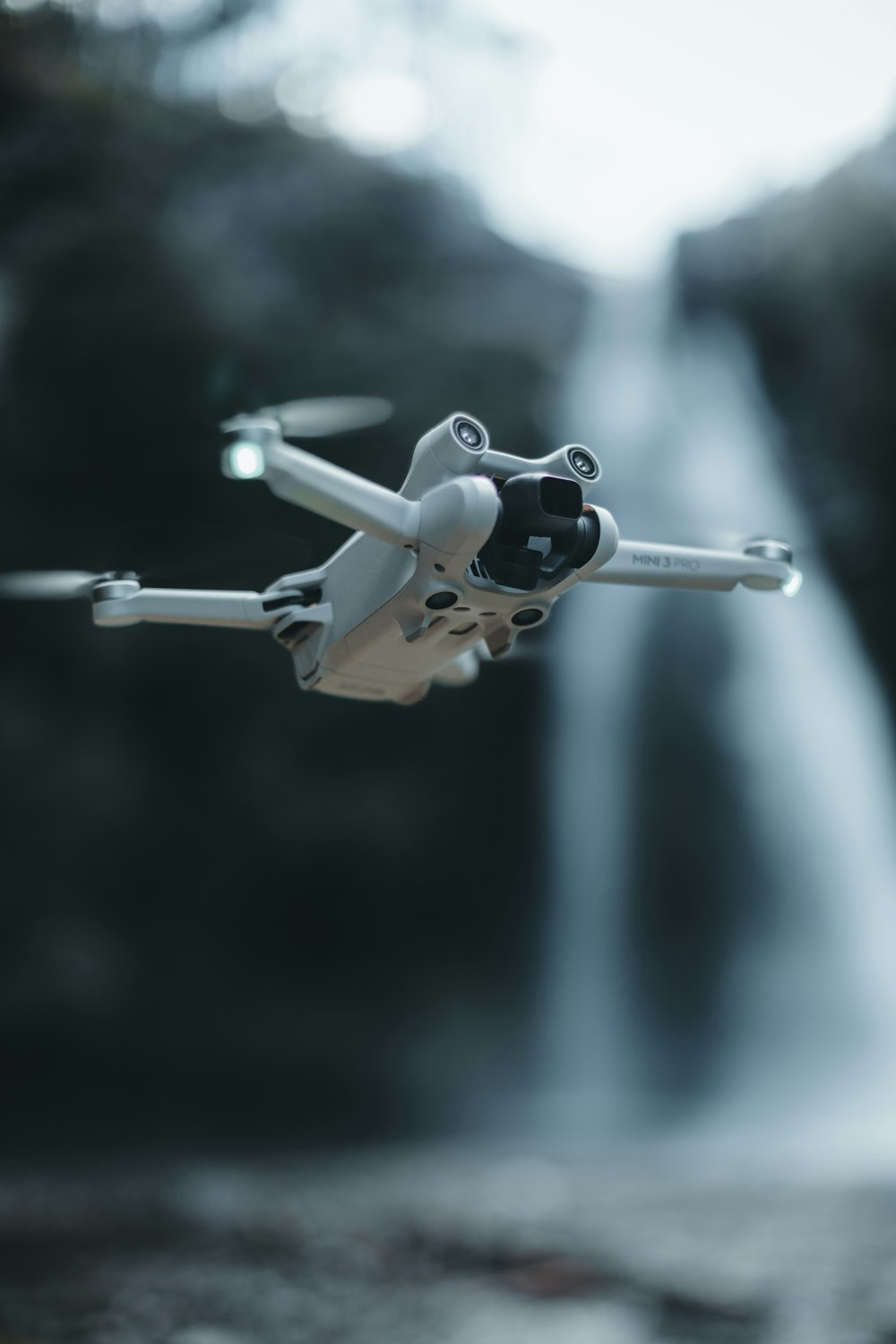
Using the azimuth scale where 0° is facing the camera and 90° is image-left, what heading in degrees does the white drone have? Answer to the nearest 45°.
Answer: approximately 315°
